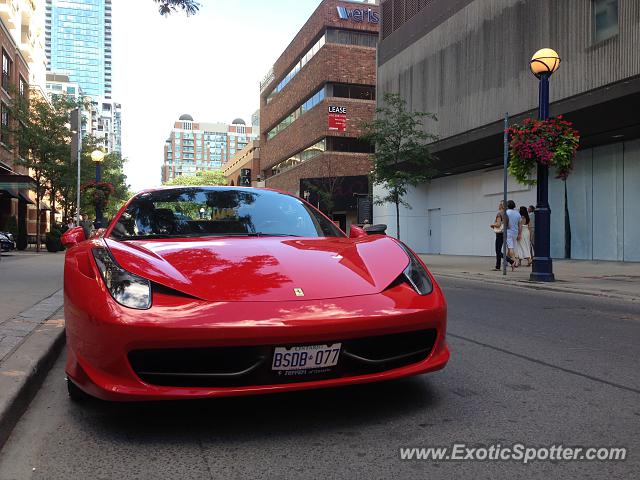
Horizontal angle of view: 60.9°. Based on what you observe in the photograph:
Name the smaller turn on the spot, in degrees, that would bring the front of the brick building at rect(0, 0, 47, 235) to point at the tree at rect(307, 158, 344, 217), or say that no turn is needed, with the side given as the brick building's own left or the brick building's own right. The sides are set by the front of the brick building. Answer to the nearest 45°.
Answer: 0° — it already faces it

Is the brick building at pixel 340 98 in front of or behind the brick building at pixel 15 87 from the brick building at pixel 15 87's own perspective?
in front

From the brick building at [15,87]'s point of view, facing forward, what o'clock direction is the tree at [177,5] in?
The tree is roughly at 3 o'clock from the brick building.

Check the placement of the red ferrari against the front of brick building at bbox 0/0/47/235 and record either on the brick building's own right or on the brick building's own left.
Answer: on the brick building's own right

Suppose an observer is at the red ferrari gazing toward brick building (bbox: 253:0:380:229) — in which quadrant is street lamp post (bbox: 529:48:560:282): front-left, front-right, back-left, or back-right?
front-right

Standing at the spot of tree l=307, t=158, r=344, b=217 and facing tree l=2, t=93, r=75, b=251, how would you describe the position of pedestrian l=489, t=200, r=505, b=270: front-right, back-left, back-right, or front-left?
front-left

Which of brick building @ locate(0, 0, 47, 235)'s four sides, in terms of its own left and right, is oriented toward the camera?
right
